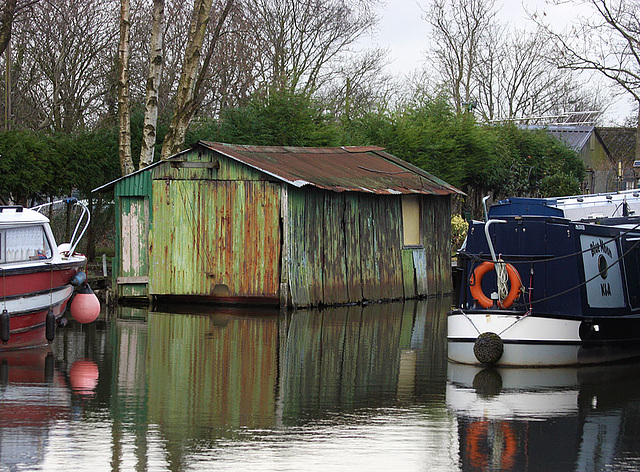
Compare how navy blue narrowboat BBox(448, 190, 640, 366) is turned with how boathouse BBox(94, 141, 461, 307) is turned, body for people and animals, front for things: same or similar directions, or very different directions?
very different directions

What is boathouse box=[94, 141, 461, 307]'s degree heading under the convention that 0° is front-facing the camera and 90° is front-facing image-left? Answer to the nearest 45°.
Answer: approximately 45°

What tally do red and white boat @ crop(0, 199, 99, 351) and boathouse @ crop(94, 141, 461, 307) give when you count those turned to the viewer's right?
1

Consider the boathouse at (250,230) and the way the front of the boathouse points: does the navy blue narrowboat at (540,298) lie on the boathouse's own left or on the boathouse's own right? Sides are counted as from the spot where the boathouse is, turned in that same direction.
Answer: on the boathouse's own left

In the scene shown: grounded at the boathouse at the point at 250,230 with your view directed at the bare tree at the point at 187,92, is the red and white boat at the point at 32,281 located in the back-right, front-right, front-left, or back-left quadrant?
back-left

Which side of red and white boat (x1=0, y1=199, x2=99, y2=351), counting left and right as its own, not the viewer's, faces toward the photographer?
right

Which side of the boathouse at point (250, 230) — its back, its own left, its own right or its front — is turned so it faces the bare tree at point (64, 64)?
right
